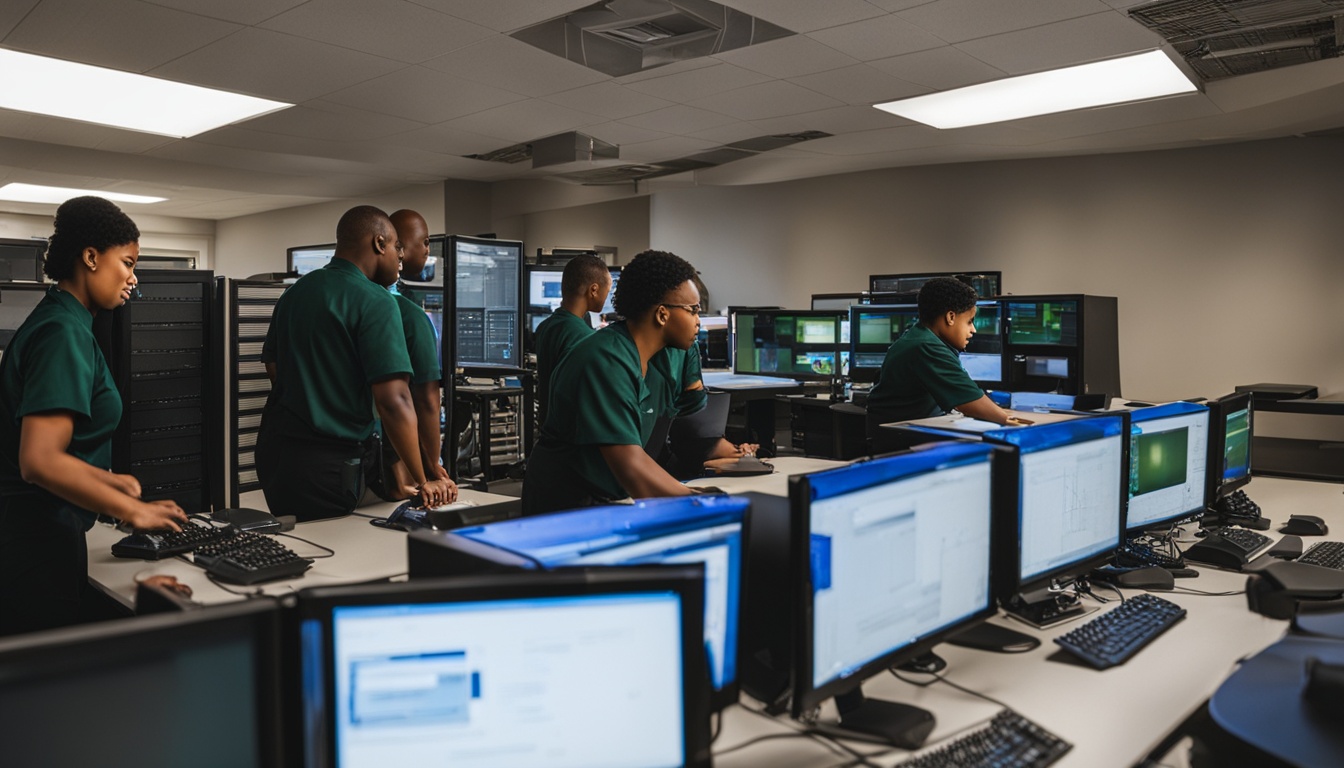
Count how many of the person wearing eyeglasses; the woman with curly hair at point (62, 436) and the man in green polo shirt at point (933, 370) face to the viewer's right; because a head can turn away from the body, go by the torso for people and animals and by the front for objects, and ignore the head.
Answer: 3

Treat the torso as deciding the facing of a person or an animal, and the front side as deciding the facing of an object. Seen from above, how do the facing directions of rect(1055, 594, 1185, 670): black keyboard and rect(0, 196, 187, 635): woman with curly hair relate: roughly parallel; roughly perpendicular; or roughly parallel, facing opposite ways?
roughly perpendicular

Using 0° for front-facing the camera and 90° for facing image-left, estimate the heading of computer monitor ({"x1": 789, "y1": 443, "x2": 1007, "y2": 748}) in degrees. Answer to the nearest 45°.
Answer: approximately 315°

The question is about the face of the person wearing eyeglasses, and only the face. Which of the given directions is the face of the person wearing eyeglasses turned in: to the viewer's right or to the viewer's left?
to the viewer's right

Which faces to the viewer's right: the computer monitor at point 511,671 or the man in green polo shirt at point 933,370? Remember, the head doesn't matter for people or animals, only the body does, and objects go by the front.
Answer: the man in green polo shirt

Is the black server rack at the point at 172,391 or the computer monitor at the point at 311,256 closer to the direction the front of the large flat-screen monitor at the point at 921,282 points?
the black server rack

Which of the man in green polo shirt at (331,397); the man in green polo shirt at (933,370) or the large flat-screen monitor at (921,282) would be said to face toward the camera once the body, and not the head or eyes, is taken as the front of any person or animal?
the large flat-screen monitor

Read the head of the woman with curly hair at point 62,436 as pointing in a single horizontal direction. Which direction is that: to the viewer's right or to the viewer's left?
to the viewer's right

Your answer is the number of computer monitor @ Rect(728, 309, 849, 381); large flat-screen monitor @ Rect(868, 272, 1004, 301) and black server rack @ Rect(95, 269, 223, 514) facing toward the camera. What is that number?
3

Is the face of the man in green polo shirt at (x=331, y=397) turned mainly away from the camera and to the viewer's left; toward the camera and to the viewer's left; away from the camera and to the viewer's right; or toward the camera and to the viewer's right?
away from the camera and to the viewer's right

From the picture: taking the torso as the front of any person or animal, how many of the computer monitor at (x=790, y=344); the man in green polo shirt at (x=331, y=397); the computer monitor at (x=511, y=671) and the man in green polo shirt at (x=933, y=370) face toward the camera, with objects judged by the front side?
2

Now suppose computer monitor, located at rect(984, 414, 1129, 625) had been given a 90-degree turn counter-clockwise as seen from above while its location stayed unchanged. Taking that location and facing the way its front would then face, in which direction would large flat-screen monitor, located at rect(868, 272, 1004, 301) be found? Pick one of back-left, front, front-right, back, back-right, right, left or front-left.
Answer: front-left

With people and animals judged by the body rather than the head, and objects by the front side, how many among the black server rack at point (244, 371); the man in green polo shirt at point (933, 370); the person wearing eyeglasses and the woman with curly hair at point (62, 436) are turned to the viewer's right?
3

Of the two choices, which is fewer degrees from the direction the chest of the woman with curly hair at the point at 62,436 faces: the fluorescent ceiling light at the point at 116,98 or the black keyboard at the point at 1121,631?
the black keyboard
